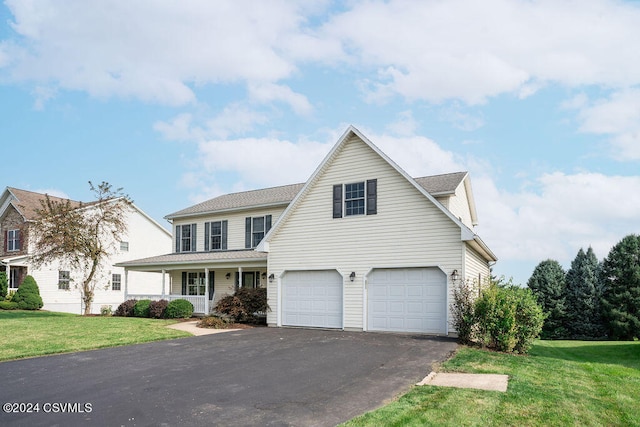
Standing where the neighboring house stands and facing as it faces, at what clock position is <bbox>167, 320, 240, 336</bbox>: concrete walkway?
The concrete walkway is roughly at 10 o'clock from the neighboring house.

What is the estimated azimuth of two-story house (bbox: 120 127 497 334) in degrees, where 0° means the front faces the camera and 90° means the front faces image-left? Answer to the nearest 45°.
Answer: approximately 45°

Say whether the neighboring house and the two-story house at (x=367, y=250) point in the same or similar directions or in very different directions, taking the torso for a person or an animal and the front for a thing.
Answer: same or similar directions

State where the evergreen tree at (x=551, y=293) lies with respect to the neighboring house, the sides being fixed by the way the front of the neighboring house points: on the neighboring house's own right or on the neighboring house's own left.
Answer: on the neighboring house's own left

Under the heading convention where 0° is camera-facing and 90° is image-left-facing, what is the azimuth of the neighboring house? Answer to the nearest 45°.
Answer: approximately 45°

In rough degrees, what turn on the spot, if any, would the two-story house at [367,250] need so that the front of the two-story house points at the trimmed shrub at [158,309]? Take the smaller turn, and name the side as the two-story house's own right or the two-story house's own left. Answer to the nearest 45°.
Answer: approximately 90° to the two-story house's own right

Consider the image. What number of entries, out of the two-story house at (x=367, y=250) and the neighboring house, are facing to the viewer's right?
0

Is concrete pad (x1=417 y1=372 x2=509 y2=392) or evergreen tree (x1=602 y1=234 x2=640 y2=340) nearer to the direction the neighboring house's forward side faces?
the concrete pad

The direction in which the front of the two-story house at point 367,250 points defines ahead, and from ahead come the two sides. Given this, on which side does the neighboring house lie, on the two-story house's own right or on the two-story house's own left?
on the two-story house's own right

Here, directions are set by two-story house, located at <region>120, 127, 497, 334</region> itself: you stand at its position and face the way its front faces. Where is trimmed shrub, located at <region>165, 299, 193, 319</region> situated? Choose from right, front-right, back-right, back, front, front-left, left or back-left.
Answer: right

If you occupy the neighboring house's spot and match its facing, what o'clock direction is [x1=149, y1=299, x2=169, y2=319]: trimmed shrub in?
The trimmed shrub is roughly at 10 o'clock from the neighboring house.

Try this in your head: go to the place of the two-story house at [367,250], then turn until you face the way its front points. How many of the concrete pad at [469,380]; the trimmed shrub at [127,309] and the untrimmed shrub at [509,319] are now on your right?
1

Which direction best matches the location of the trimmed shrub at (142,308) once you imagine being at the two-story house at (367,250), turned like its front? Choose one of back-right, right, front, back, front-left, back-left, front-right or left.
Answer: right

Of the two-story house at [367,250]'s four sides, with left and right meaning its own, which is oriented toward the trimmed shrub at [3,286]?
right

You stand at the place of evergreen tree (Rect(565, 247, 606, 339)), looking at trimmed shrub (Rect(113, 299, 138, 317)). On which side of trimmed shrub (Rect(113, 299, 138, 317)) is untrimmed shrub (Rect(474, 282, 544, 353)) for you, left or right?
left
